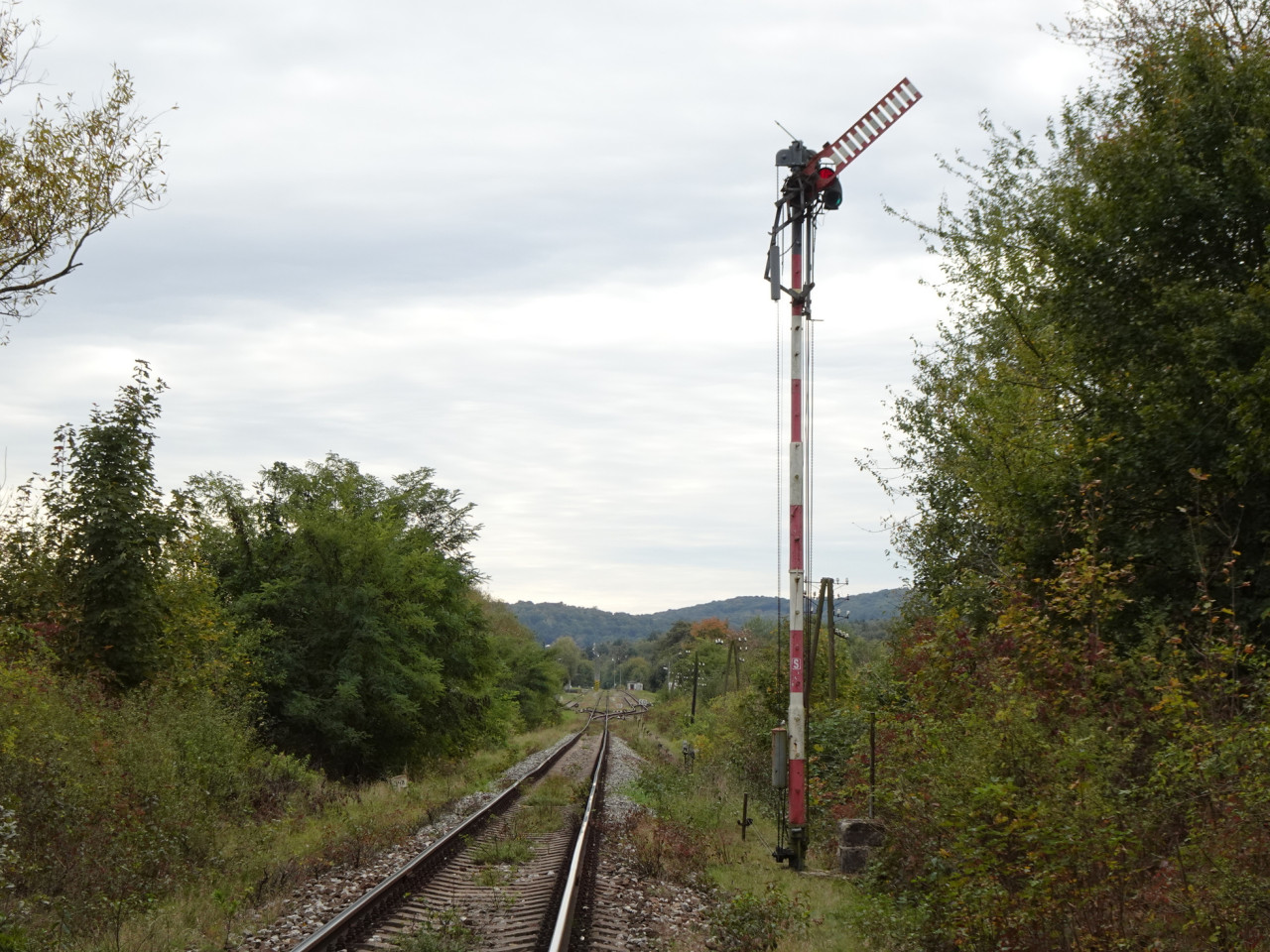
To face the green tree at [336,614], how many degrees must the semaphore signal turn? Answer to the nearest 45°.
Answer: approximately 135° to its right

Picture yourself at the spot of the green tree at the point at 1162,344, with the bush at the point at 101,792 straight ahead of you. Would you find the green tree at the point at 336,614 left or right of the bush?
right

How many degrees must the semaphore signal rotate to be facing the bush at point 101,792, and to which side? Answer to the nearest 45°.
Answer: approximately 45° to its right

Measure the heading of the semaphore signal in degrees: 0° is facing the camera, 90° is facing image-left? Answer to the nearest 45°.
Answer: approximately 0°

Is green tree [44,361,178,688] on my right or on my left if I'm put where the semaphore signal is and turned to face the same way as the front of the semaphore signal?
on my right

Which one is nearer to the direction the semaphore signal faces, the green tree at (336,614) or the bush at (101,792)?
the bush
